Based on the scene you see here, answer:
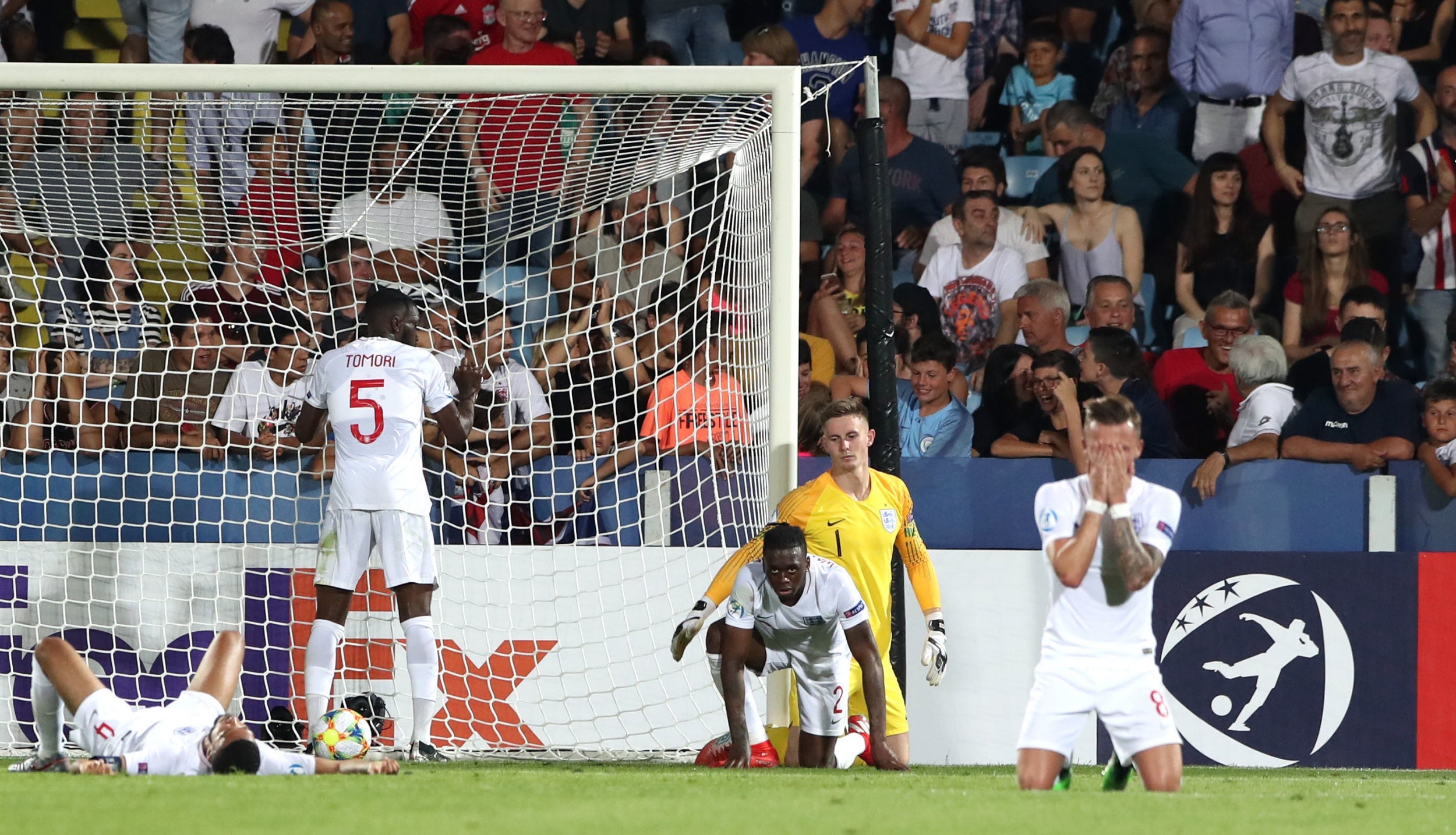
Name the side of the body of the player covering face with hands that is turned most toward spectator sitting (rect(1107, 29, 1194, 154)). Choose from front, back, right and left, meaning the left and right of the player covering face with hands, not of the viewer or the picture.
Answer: back

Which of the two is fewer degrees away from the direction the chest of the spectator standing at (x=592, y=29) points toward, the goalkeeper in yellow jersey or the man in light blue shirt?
the goalkeeper in yellow jersey

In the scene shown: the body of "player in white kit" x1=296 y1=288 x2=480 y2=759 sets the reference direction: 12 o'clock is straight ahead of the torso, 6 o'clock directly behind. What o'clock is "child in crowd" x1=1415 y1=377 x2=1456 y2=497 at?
The child in crowd is roughly at 3 o'clock from the player in white kit.

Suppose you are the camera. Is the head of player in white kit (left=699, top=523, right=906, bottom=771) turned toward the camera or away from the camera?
toward the camera

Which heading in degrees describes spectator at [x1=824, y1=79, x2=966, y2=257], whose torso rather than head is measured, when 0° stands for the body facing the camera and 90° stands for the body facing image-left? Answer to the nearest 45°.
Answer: approximately 45°

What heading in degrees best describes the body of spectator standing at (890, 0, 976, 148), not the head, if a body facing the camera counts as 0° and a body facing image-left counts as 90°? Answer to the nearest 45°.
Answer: approximately 0°

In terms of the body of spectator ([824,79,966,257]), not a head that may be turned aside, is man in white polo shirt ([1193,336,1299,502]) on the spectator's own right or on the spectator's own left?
on the spectator's own left

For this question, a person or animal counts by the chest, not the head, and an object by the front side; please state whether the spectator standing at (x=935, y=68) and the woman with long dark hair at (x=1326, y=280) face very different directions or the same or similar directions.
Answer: same or similar directions

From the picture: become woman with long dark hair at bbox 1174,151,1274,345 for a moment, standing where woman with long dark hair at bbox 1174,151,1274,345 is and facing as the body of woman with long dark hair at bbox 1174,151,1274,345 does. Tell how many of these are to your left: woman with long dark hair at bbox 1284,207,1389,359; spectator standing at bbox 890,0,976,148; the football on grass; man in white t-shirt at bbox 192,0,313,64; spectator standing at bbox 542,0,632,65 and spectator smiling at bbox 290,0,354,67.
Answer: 1

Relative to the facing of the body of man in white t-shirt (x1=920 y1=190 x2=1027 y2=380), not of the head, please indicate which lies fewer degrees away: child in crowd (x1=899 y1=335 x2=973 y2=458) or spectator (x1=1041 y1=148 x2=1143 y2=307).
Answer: the child in crowd

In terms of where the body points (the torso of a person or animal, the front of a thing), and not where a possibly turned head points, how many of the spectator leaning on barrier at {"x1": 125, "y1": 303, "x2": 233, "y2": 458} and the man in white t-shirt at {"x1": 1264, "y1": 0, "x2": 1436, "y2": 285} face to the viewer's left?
0

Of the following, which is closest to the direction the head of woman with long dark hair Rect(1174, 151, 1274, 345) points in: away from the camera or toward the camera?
toward the camera

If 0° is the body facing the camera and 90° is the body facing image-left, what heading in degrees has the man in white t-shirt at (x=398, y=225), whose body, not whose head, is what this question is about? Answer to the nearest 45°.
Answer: approximately 0°

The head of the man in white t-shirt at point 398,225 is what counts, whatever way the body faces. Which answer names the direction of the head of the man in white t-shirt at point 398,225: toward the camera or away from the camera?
toward the camera

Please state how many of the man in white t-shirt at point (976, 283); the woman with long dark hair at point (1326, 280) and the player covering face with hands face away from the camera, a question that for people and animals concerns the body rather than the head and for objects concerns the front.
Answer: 0

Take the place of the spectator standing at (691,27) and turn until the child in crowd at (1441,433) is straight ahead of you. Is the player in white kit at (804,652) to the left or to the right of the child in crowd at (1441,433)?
right

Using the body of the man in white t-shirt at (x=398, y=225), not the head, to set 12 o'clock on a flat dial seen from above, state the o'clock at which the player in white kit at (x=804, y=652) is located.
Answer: The player in white kit is roughly at 11 o'clock from the man in white t-shirt.

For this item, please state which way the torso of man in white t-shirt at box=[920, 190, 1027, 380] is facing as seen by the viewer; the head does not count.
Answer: toward the camera

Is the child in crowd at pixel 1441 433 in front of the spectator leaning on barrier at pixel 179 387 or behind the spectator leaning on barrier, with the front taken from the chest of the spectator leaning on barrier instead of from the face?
in front
